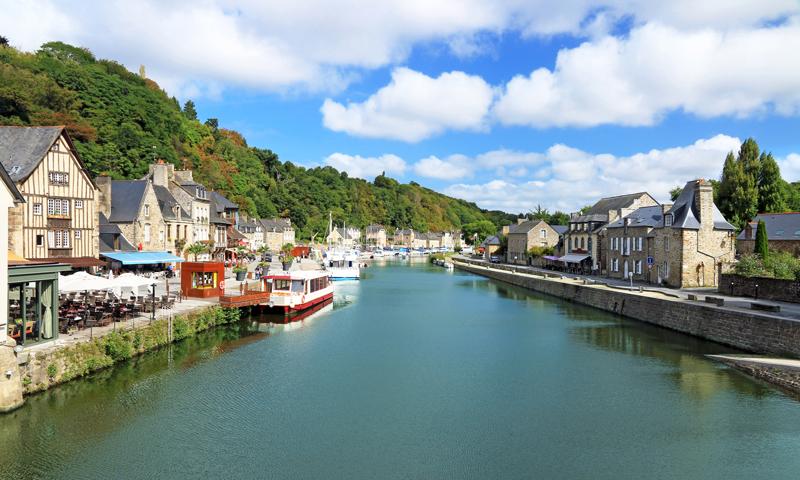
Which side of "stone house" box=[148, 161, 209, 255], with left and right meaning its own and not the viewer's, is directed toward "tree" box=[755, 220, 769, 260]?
front

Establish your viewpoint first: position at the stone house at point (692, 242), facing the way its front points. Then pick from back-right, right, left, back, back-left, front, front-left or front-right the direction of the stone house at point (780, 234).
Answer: back

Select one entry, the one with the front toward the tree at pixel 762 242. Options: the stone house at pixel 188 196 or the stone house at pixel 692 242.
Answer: the stone house at pixel 188 196

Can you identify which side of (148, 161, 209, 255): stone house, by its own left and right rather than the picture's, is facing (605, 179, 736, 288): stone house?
front

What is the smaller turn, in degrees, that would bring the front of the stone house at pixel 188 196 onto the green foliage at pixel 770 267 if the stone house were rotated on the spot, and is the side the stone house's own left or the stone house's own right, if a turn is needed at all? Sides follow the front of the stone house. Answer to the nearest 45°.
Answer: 0° — it already faces it

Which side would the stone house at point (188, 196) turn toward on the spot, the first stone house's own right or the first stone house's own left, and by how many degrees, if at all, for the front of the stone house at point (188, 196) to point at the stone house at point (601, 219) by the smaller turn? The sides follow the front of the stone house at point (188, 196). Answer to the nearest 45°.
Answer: approximately 45° to the first stone house's own left

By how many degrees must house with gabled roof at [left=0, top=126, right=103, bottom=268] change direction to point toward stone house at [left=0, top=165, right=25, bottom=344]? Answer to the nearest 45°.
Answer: approximately 45° to its right
